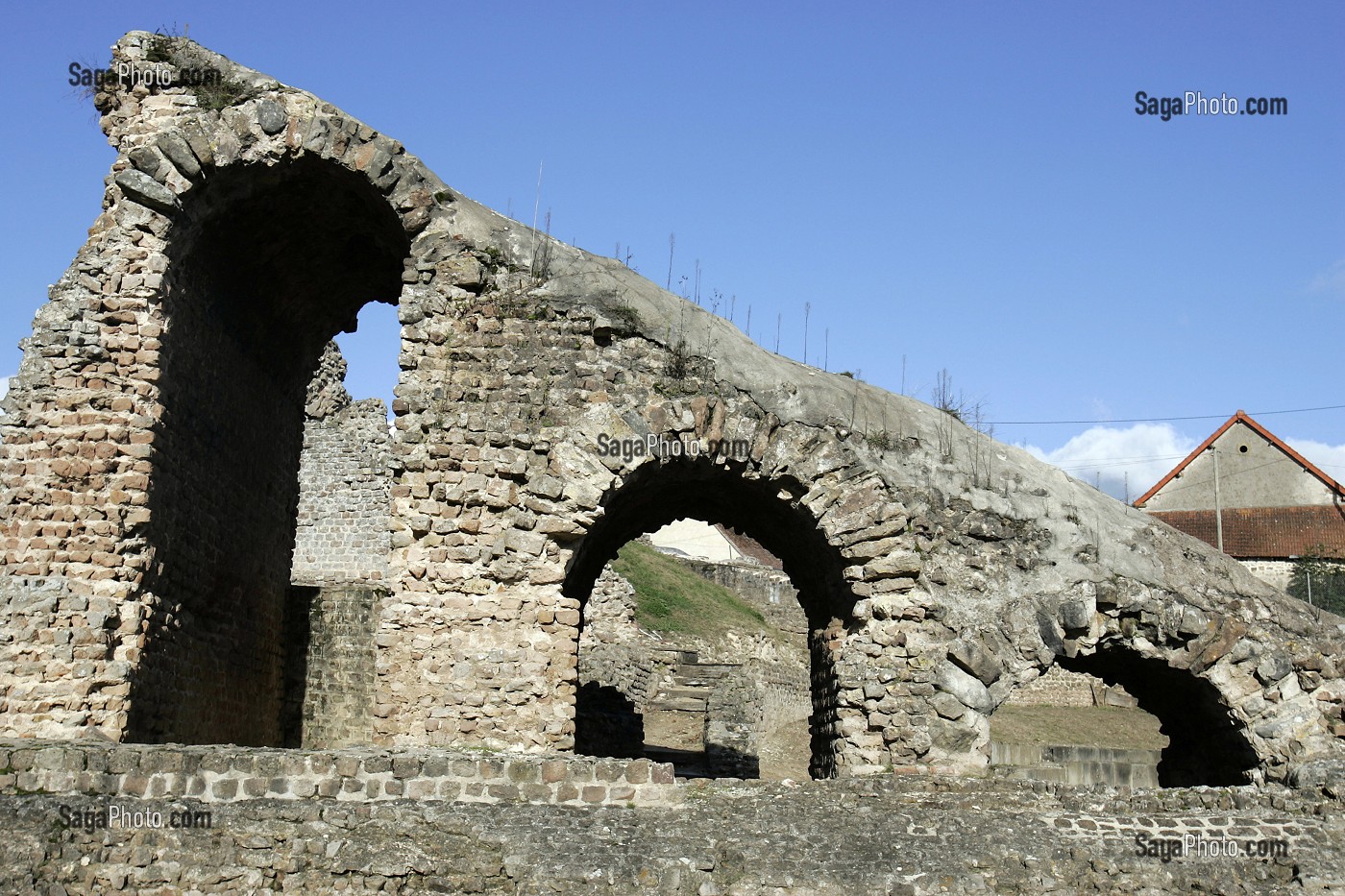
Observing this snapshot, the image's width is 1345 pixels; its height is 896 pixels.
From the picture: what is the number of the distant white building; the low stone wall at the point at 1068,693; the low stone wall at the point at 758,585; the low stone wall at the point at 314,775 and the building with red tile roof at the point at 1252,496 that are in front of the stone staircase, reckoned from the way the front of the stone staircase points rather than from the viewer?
1

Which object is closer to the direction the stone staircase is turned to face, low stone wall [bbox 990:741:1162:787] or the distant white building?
the low stone wall

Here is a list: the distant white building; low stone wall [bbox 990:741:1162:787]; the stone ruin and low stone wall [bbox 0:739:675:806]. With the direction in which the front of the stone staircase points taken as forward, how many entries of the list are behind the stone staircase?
1

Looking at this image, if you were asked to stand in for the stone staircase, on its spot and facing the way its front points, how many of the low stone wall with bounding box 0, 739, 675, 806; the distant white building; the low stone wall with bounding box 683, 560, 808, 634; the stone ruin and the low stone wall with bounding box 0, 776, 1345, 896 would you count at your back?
2

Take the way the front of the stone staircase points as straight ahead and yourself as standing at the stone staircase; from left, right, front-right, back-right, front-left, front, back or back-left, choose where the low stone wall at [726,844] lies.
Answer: front

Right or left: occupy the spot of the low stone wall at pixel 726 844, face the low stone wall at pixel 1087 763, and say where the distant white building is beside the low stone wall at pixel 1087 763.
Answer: left

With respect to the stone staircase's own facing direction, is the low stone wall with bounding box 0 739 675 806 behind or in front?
in front

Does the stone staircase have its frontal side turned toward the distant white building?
no

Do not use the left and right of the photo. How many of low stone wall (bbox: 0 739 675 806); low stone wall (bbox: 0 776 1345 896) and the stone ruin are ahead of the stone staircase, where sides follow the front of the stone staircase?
3

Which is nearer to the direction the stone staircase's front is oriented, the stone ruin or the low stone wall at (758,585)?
the stone ruin

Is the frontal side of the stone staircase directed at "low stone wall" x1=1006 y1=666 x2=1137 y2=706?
no

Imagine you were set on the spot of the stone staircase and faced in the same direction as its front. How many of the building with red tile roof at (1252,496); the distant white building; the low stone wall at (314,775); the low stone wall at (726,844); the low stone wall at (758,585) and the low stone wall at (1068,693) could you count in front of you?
2

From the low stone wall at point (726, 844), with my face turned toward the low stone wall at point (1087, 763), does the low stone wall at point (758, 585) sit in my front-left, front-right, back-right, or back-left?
front-left

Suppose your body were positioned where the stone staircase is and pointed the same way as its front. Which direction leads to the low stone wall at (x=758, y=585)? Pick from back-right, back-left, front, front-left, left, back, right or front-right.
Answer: back

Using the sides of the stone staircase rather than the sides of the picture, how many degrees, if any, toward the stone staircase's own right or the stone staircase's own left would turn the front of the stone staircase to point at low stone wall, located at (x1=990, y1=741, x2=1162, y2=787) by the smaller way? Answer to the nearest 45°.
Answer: approximately 45° to the stone staircase's own left

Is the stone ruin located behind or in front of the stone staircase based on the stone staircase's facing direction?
in front

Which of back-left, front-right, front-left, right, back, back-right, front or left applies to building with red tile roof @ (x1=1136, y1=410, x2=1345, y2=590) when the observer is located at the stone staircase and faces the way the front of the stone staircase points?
back-left

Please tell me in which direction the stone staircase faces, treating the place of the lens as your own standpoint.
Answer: facing the viewer

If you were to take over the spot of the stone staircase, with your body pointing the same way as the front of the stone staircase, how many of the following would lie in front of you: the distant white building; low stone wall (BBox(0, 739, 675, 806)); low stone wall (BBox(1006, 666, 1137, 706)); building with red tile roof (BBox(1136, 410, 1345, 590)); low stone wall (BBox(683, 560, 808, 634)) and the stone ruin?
2

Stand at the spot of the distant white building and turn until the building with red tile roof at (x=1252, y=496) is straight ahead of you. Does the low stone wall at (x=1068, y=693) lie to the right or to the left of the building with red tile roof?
right
